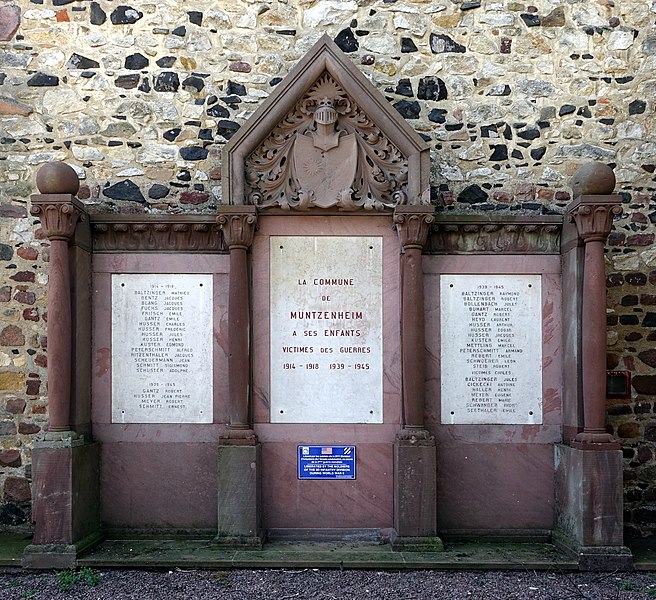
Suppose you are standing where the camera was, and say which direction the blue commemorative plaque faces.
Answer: facing the viewer

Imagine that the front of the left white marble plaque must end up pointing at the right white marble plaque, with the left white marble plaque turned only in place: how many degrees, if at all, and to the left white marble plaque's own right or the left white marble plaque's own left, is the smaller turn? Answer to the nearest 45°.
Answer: approximately 90° to the left white marble plaque's own left

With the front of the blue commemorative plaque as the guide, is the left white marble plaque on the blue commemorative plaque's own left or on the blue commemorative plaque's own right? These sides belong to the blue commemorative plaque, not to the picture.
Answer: on the blue commemorative plaque's own right

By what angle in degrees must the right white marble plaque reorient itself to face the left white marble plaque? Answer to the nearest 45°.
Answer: approximately 90° to its right

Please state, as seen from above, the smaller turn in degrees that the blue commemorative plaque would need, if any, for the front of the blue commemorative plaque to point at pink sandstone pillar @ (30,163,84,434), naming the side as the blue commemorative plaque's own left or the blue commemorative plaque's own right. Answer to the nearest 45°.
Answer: approximately 90° to the blue commemorative plaque's own right

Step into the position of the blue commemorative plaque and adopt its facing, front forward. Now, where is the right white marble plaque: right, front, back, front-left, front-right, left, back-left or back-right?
left

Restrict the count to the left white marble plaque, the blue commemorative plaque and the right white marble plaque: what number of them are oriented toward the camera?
3

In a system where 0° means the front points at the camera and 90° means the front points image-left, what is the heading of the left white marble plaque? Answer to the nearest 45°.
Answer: approximately 0°
